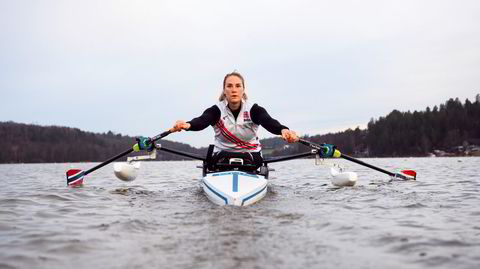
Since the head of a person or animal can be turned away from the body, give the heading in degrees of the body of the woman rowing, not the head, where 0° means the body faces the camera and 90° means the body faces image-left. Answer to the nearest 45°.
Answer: approximately 0°
